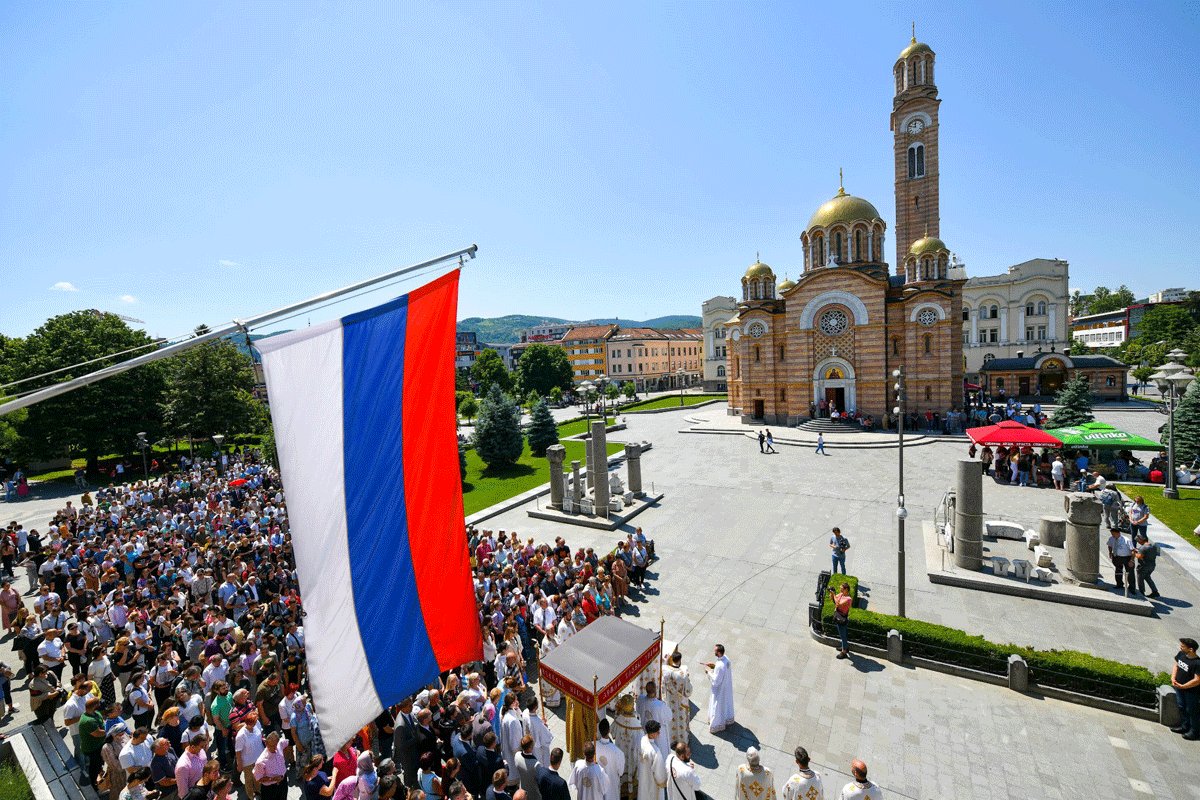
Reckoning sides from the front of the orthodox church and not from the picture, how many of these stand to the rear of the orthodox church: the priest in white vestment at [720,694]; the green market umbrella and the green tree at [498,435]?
0

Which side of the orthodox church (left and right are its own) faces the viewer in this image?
front

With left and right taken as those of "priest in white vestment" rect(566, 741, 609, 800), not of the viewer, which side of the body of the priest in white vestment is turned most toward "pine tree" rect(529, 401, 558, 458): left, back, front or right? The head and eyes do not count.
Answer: front

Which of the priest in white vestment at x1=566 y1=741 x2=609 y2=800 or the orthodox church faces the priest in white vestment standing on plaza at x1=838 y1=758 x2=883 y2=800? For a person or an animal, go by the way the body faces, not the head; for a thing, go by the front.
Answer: the orthodox church

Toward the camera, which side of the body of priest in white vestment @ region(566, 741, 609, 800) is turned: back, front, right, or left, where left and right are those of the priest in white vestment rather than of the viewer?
back

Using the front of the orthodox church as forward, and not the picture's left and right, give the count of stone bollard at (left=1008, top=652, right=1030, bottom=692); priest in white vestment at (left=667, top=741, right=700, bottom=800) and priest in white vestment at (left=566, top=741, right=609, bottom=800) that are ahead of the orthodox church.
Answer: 3

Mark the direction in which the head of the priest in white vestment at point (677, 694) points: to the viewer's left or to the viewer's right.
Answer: to the viewer's left

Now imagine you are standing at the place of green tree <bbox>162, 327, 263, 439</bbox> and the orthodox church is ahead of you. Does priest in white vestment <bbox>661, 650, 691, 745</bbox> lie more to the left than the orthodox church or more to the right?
right
